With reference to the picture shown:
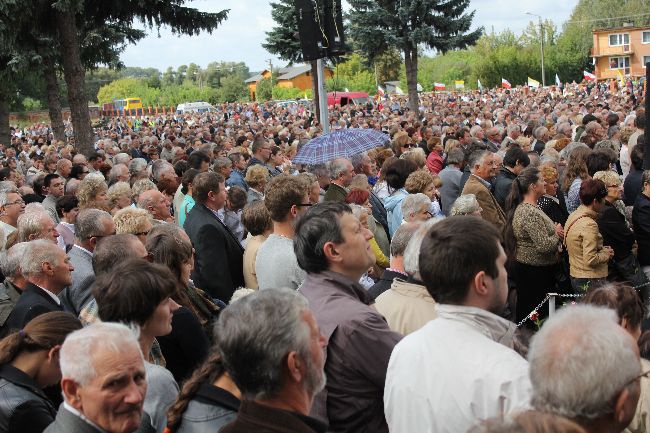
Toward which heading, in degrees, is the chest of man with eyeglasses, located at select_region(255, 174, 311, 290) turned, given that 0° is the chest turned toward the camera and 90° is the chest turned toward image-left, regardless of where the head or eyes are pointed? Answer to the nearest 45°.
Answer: approximately 225°

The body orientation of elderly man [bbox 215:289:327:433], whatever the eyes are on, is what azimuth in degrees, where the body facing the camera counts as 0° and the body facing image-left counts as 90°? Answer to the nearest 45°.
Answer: approximately 225°

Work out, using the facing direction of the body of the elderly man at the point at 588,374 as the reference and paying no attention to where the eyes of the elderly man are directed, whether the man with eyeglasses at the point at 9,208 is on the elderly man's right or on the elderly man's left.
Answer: on the elderly man's left

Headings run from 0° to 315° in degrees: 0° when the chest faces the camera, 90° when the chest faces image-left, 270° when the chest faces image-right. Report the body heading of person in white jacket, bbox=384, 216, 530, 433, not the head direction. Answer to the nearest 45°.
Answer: approximately 225°

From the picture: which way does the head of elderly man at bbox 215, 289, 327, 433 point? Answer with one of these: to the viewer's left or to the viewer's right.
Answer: to the viewer's right

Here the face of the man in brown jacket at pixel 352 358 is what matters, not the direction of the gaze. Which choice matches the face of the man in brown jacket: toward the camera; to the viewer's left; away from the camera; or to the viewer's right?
to the viewer's right

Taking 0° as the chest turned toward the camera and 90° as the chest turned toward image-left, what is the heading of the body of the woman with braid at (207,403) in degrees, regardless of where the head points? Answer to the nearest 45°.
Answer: approximately 225°
